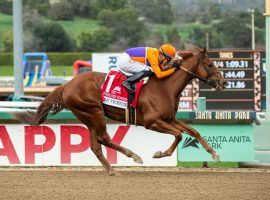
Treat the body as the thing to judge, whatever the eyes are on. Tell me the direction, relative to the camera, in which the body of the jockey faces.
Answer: to the viewer's right

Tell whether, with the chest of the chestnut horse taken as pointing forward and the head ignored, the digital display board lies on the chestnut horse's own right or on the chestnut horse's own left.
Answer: on the chestnut horse's own left

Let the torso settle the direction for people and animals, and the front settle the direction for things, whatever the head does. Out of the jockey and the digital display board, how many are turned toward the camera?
1

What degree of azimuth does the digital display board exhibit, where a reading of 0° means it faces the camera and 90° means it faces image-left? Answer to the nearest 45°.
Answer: approximately 0°

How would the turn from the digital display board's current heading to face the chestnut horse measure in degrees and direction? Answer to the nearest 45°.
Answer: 0° — it already faces it

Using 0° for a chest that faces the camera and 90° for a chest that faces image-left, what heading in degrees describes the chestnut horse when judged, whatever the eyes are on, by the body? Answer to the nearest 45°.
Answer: approximately 270°

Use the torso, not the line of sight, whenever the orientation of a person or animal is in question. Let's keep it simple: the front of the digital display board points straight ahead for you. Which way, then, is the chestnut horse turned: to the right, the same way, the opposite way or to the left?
to the left

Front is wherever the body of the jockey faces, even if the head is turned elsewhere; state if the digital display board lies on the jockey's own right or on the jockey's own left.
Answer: on the jockey's own left

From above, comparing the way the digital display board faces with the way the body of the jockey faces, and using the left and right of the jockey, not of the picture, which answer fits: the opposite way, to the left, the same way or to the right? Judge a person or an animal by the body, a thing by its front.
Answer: to the right

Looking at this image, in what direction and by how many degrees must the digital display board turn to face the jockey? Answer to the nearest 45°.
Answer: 0° — it already faces them
